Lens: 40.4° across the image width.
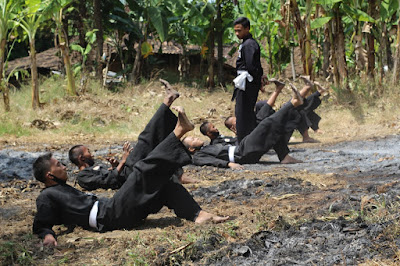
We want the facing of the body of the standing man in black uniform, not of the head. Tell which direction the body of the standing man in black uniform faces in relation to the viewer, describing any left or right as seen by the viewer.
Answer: facing to the left of the viewer

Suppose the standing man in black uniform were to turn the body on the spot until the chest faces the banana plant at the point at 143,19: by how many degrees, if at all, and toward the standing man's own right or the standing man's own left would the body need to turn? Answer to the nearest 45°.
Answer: approximately 90° to the standing man's own right

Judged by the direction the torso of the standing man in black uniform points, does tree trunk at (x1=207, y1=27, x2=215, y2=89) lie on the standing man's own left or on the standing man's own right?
on the standing man's own right

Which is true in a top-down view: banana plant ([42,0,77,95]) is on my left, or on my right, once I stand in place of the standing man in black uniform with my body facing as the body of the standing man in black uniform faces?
on my right

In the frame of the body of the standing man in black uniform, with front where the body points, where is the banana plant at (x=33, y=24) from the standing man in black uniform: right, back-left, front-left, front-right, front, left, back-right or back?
front-right

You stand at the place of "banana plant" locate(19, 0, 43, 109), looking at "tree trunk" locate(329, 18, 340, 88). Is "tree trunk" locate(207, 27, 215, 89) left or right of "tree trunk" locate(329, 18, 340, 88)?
left

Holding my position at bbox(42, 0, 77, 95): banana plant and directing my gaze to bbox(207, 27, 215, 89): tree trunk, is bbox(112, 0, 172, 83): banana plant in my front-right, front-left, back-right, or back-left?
front-left

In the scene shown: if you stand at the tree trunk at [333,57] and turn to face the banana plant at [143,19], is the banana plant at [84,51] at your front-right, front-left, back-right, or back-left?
front-left

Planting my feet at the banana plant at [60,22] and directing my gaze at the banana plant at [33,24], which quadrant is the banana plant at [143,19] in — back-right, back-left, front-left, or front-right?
back-right
